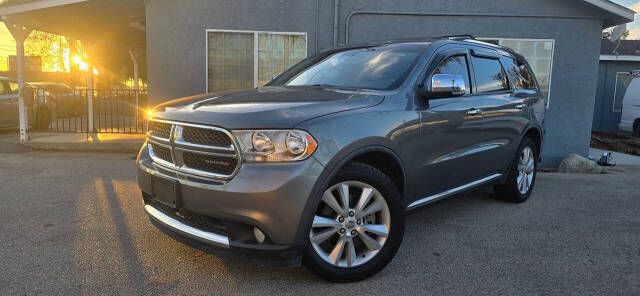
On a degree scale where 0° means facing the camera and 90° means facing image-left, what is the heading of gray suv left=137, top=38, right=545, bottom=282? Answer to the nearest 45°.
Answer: approximately 45°

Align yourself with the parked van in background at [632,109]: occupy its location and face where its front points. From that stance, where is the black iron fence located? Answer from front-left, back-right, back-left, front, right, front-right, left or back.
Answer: front-left

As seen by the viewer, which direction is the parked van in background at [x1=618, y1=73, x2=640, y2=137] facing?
to the viewer's left

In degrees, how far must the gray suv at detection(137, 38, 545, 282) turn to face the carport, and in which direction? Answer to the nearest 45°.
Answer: approximately 90° to its right

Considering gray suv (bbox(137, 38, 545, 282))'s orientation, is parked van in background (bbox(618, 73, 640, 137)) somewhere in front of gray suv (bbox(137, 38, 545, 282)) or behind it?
behind
